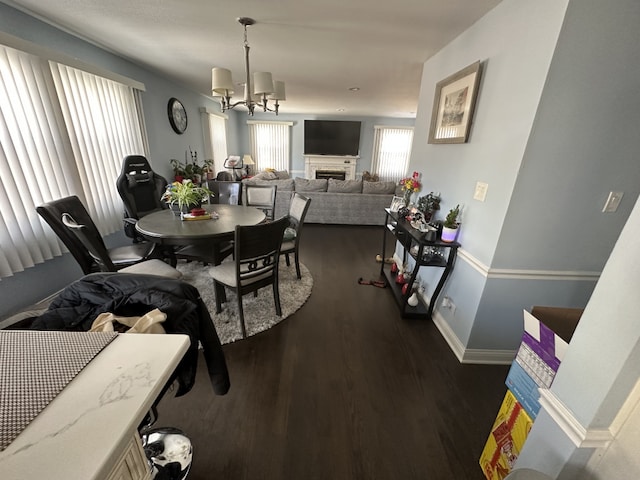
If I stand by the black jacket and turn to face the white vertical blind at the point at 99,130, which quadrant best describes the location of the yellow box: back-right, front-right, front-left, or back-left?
back-right

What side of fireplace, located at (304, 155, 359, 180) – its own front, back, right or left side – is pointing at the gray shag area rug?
front

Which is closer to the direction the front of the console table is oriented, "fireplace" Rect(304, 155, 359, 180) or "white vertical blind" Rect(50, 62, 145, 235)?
the white vertical blind

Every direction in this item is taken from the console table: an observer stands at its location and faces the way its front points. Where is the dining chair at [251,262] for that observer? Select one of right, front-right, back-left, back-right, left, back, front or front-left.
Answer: front

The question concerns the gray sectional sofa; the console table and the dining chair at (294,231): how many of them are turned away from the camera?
1

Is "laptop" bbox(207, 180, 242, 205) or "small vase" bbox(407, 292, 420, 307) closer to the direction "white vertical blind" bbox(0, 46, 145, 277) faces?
the small vase

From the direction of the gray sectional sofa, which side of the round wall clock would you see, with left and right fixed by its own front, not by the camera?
front

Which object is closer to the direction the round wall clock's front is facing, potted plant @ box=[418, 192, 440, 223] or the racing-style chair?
the potted plant

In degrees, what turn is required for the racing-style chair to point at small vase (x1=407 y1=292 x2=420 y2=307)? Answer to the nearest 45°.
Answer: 0° — it already faces it

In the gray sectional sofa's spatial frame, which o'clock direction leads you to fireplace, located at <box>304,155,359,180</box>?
The fireplace is roughly at 12 o'clock from the gray sectional sofa.

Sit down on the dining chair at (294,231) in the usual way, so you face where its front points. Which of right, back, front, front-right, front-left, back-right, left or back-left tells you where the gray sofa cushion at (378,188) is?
back

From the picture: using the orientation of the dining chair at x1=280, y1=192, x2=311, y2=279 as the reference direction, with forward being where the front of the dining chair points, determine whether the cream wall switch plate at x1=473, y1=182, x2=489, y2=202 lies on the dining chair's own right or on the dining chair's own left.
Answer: on the dining chair's own left

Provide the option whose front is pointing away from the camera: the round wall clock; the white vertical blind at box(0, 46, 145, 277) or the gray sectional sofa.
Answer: the gray sectional sofa

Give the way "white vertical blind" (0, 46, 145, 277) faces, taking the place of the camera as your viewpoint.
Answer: facing the viewer and to the right of the viewer
